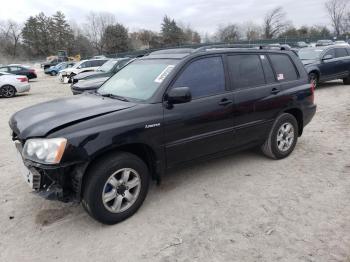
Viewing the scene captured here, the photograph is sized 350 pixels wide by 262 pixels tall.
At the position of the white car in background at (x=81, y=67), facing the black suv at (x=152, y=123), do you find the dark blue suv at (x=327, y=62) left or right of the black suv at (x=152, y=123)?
left

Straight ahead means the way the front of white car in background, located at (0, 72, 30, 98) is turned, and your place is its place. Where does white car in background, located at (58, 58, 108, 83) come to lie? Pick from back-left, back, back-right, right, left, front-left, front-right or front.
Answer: back-right

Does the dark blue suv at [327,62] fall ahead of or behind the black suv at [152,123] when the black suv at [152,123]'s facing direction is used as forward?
behind

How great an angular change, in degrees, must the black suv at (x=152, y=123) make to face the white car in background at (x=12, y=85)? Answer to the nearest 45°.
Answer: approximately 90° to its right

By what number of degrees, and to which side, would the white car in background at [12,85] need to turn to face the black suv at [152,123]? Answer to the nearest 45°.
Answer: approximately 90° to its left

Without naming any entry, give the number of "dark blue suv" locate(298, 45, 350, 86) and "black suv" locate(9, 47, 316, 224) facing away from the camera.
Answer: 0

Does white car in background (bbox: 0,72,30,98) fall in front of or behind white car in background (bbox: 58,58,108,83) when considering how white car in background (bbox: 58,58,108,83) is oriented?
in front

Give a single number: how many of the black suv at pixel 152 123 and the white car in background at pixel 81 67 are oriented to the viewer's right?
0

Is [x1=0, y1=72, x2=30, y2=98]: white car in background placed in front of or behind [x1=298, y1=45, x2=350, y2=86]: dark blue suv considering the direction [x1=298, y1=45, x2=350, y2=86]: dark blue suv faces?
in front

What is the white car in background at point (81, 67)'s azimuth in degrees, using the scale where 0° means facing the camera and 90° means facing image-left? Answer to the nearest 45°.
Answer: approximately 45°

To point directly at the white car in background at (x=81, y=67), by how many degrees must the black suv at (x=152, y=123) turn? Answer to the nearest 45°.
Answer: approximately 135° to its right

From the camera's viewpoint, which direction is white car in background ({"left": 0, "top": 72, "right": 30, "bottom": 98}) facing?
to the viewer's left
